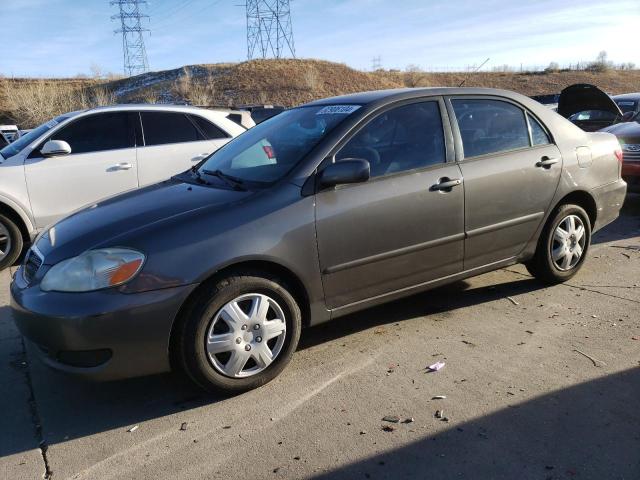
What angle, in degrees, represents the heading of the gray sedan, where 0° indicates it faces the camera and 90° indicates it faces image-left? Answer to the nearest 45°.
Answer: approximately 45°

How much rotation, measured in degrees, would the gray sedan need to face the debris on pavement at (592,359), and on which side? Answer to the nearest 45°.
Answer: approximately 135° to its left

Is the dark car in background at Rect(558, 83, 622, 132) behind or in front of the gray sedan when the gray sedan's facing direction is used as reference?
behind
